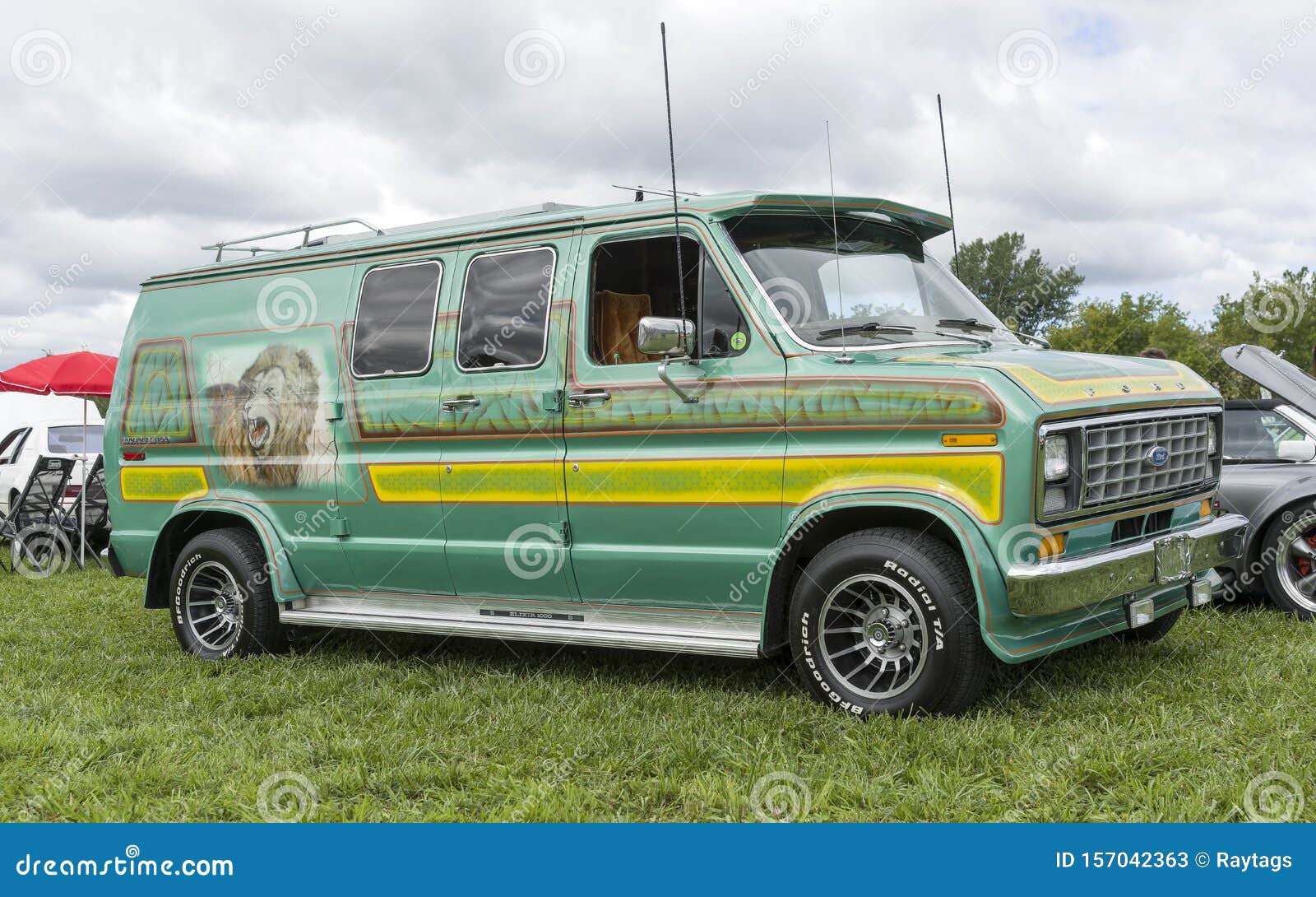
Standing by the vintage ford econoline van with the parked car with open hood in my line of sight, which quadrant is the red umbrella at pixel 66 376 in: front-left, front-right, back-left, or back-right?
back-left

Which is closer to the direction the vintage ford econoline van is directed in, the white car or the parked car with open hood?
the parked car with open hood

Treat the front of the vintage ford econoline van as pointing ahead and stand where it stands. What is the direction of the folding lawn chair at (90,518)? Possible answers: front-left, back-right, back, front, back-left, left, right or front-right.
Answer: back

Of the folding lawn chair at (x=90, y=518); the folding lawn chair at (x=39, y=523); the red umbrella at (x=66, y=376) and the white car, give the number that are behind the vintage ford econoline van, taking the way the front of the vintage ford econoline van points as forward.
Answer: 4

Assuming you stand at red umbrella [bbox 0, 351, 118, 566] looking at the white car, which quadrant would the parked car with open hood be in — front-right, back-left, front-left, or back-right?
back-right

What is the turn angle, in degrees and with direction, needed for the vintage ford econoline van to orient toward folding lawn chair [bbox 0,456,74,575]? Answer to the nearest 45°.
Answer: approximately 180°

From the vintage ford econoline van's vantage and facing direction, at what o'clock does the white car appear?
The white car is roughly at 6 o'clock from the vintage ford econoline van.

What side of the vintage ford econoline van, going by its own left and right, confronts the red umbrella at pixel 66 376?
back

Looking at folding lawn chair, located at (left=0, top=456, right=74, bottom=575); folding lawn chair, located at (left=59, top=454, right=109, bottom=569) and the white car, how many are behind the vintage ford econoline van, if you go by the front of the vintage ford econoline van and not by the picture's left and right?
3

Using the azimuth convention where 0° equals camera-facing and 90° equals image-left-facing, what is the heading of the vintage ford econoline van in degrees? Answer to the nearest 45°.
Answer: approximately 315°
